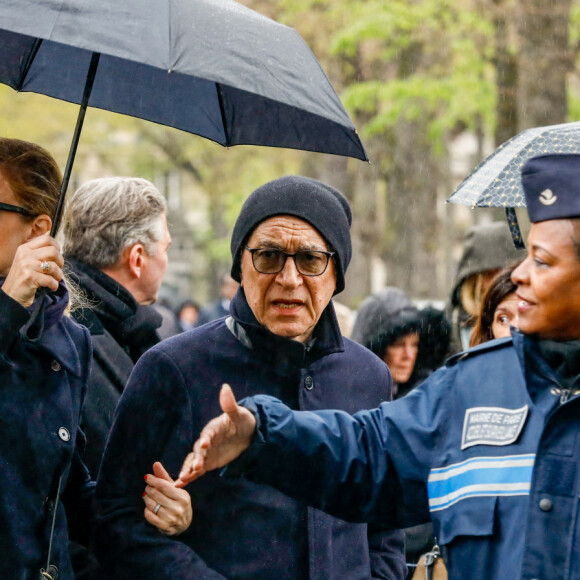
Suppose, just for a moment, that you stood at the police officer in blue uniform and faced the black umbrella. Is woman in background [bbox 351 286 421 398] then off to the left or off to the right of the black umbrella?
right

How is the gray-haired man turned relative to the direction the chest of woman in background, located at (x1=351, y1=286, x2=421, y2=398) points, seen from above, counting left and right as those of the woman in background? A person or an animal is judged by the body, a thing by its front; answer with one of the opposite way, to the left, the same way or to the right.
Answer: to the left

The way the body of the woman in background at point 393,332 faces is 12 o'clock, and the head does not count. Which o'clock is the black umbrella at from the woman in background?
The black umbrella is roughly at 2 o'clock from the woman in background.

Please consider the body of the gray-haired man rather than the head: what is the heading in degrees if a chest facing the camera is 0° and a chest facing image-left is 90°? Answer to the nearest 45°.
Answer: approximately 225°

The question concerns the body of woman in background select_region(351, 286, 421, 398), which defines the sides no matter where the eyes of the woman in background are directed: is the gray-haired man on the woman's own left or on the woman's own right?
on the woman's own right
